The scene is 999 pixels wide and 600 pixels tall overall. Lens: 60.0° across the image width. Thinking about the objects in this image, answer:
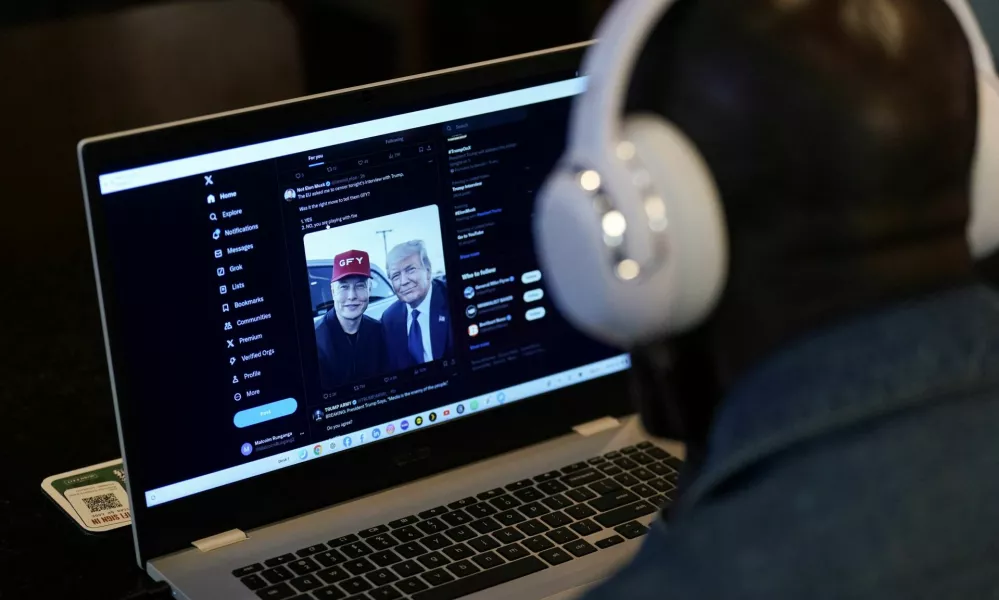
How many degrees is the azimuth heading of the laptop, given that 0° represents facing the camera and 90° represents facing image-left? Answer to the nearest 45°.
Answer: approximately 315°
